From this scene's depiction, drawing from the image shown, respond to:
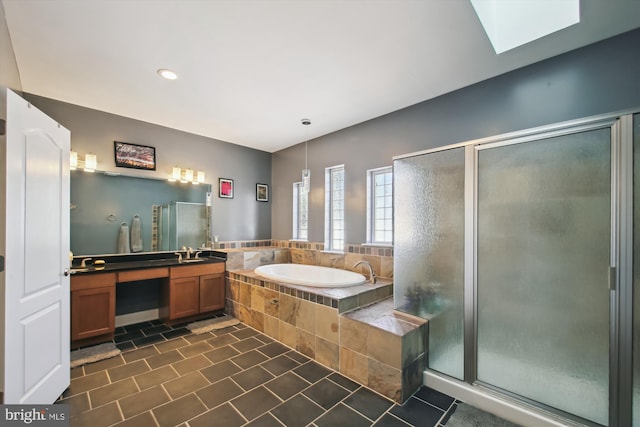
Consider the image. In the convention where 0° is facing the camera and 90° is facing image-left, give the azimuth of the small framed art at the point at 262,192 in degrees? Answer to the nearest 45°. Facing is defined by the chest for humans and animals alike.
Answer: approximately 315°

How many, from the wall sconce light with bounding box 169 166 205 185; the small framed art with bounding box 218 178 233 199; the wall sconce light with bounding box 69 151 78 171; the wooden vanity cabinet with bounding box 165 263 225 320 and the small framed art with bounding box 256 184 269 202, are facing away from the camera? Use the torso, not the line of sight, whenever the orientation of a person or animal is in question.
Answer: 0

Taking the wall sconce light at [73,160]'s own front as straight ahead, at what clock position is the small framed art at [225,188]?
The small framed art is roughly at 9 o'clock from the wall sconce light.

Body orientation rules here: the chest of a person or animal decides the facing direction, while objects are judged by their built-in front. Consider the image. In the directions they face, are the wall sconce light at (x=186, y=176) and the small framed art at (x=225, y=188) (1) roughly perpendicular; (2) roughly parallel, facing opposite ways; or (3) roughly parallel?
roughly parallel

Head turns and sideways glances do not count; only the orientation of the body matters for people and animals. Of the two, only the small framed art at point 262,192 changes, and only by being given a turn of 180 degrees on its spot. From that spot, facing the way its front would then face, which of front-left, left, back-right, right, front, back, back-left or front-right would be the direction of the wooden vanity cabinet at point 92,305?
left

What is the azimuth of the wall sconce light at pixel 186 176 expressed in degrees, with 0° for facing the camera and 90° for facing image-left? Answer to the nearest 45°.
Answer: approximately 315°

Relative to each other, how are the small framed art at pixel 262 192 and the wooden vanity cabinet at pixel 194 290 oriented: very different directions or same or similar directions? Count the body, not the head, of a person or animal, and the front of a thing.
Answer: same or similar directions

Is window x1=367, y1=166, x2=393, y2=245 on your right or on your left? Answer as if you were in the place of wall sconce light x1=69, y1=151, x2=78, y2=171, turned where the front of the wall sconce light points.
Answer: on your left

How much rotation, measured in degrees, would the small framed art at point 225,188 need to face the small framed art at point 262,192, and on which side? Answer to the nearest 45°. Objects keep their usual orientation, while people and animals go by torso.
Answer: approximately 90° to its left

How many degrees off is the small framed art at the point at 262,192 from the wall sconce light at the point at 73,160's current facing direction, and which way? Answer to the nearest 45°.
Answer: approximately 90° to its left

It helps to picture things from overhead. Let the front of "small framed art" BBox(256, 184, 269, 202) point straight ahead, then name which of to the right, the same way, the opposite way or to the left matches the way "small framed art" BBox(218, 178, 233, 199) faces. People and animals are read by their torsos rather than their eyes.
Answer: the same way

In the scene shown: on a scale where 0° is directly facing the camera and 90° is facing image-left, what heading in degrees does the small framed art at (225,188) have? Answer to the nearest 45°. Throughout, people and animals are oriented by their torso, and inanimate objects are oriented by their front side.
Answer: approximately 315°

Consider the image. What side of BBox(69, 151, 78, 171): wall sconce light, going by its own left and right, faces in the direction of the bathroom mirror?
left

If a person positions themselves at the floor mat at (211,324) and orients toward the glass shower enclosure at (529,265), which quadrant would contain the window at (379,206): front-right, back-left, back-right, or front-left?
front-left

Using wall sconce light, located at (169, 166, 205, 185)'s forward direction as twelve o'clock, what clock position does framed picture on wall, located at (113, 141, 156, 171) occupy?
The framed picture on wall is roughly at 4 o'clock from the wall sconce light.

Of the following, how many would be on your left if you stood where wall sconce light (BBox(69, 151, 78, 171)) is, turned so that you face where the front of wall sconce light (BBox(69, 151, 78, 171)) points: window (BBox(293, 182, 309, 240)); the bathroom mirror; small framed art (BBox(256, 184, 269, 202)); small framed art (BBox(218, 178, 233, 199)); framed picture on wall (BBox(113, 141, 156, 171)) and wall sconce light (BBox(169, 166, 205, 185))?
6

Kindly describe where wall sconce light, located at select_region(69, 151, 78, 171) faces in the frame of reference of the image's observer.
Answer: facing the viewer
